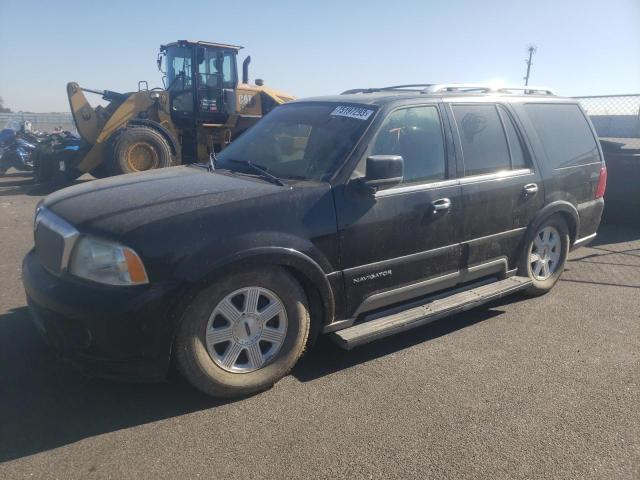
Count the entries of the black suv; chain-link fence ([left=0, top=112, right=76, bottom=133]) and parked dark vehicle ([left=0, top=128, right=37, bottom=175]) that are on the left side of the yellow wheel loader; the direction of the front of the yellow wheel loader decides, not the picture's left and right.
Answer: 1

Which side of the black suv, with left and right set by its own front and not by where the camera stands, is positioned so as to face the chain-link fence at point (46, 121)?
right

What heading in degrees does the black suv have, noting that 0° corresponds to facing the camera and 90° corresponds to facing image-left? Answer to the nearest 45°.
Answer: approximately 45°

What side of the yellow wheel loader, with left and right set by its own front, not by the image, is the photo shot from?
left

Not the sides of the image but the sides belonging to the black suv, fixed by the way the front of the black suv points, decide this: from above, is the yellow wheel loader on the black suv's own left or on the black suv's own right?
on the black suv's own right

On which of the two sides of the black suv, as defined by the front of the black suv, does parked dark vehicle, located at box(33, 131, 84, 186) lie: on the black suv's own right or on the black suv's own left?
on the black suv's own right

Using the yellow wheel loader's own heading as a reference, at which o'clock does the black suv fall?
The black suv is roughly at 9 o'clock from the yellow wheel loader.
